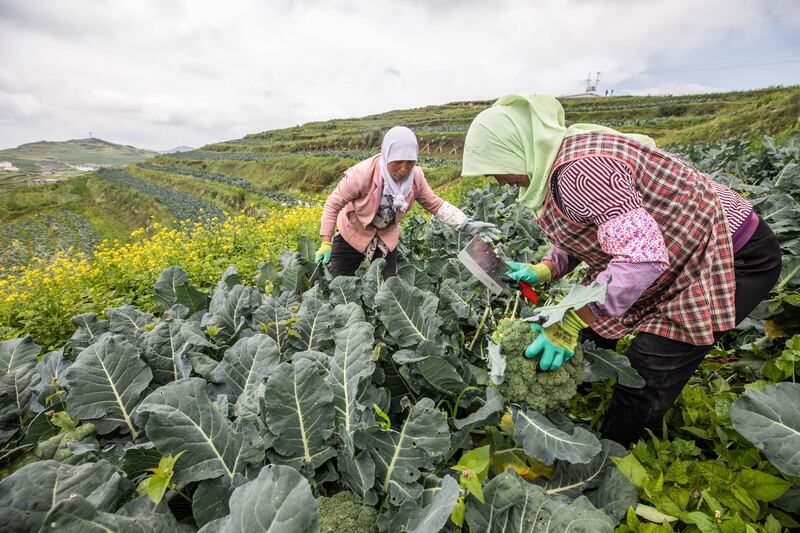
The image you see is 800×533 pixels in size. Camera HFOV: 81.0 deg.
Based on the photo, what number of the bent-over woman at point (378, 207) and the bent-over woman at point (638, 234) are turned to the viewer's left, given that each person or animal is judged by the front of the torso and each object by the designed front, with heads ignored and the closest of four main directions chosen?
1

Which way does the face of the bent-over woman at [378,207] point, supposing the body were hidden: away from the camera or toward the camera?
toward the camera

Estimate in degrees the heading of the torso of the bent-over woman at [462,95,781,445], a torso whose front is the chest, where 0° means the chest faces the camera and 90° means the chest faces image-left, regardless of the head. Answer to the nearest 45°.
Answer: approximately 90°

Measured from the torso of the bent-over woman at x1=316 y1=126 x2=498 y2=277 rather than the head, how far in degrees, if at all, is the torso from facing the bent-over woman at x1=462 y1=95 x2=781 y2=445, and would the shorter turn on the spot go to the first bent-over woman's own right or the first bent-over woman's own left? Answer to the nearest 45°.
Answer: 0° — they already face them

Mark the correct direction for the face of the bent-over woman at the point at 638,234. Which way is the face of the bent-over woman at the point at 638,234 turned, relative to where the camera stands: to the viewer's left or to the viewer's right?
to the viewer's left

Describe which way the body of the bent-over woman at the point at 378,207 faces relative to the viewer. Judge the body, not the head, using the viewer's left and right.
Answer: facing the viewer and to the right of the viewer

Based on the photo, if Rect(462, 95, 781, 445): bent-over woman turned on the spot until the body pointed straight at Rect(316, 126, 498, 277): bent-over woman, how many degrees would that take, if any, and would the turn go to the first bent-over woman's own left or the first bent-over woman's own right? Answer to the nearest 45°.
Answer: approximately 45° to the first bent-over woman's own right

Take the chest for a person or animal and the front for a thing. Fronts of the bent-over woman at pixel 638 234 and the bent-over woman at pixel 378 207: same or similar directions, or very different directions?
very different directions
